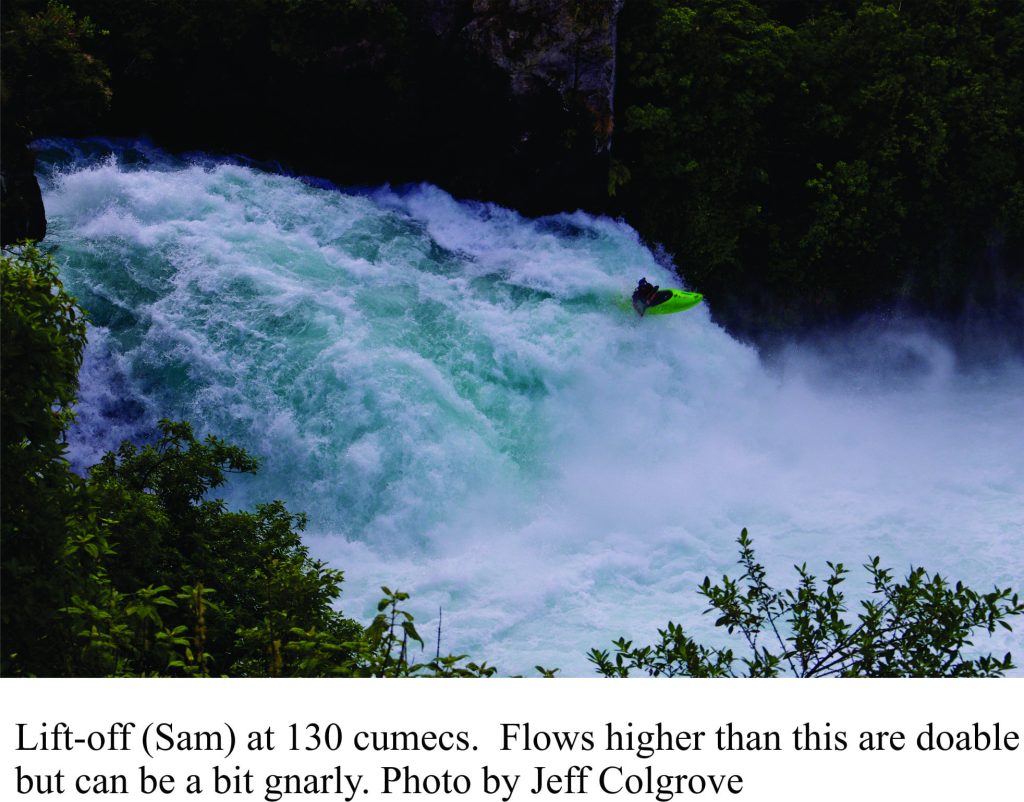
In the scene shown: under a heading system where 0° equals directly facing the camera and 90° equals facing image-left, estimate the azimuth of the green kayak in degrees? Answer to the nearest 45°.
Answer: approximately 270°

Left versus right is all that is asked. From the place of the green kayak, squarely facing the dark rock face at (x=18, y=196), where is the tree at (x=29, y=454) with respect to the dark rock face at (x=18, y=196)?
left

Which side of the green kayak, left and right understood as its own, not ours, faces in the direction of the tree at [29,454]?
right

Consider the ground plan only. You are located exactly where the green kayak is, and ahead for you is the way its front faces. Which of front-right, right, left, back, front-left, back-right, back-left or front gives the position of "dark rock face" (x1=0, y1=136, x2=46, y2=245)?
back-right

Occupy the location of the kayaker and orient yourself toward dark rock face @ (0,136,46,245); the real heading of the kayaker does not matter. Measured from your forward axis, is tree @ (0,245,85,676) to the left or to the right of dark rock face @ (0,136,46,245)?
left
